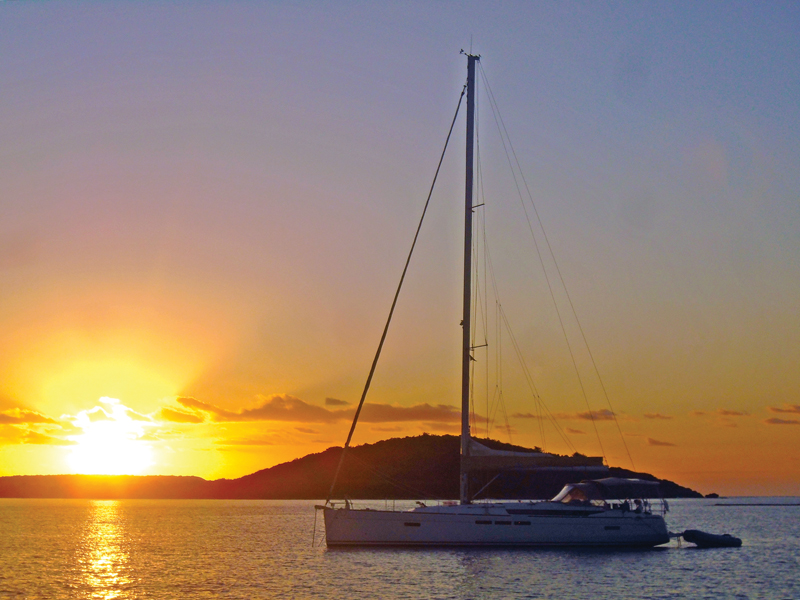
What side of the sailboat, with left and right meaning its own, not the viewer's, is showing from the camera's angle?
left
